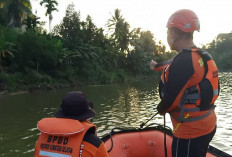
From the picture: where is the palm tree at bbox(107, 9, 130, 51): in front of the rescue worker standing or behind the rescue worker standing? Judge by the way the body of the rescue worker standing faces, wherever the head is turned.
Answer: in front

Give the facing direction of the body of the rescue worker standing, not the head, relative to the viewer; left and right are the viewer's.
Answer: facing away from the viewer and to the left of the viewer

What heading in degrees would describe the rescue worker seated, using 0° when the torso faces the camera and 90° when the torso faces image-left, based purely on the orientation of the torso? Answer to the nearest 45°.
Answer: approximately 225°

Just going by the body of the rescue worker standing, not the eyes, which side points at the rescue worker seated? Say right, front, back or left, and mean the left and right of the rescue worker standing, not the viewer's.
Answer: left

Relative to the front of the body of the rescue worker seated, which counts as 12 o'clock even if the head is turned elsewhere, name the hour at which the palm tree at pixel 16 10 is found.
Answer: The palm tree is roughly at 10 o'clock from the rescue worker seated.

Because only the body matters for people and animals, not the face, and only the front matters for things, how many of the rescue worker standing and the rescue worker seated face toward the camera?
0

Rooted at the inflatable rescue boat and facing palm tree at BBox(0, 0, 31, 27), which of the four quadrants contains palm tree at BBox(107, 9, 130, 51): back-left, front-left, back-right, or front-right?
front-right

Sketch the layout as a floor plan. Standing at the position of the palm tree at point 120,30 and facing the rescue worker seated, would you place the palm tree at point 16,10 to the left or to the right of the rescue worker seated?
right

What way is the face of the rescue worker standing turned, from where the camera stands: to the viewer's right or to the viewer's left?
to the viewer's left
